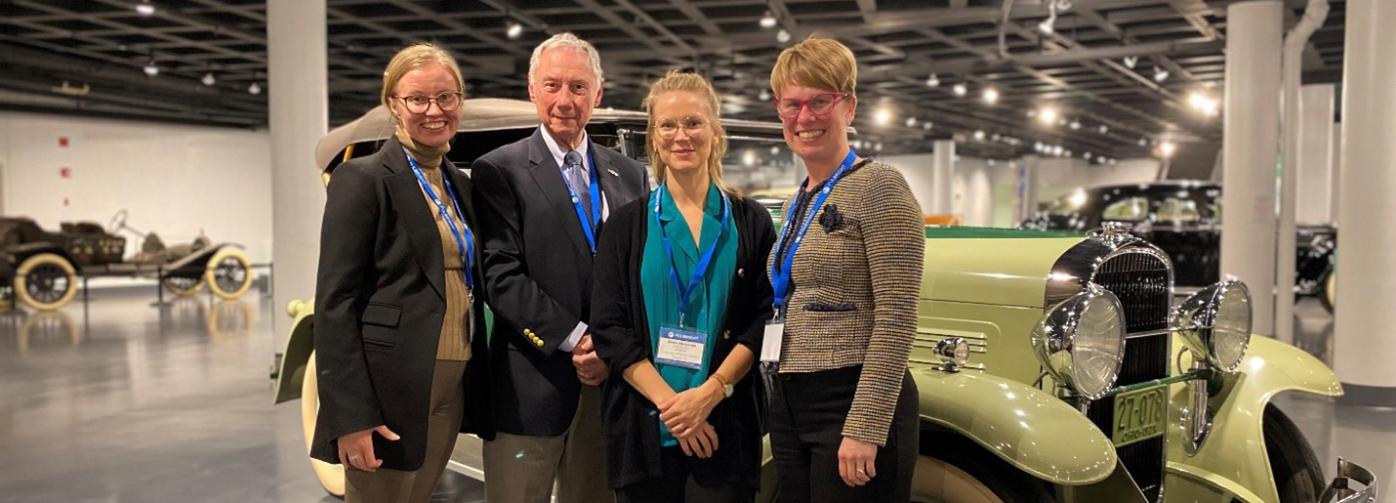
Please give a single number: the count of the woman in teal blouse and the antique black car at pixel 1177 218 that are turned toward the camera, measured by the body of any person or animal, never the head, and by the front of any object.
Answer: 1

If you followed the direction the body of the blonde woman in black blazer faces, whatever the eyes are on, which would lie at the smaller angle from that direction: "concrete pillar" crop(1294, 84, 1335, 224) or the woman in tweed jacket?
the woman in tweed jacket

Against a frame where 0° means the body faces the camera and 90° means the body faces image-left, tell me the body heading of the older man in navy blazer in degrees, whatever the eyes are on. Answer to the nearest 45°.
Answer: approximately 315°

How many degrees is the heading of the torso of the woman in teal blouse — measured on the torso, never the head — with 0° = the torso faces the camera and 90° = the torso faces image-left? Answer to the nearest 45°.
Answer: approximately 0°

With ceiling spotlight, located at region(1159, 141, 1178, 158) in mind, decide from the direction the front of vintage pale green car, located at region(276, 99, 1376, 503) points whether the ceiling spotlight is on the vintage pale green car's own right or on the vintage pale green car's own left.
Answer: on the vintage pale green car's own left

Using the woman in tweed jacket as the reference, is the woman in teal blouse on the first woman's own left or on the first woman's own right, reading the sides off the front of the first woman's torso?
on the first woman's own right

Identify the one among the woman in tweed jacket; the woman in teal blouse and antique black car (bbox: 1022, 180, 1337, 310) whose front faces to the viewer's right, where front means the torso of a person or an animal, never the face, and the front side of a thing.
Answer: the antique black car

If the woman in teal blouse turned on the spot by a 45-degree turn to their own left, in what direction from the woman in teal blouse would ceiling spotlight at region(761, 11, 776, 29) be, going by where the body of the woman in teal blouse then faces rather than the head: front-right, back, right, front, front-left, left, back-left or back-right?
back-left

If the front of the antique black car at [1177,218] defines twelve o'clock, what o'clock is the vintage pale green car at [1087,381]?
The vintage pale green car is roughly at 3 o'clock from the antique black car.

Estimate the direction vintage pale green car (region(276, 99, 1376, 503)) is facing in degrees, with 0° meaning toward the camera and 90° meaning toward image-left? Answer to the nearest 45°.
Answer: approximately 315°

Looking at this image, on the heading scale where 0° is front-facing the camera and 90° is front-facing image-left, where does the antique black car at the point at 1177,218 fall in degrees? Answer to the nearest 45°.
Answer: approximately 270°

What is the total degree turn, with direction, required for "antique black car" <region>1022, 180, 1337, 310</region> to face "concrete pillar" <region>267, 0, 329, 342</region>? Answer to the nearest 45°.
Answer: approximately 135° to its right

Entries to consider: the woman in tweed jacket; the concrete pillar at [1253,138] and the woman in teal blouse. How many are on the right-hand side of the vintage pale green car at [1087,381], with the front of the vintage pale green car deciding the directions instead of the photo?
2
